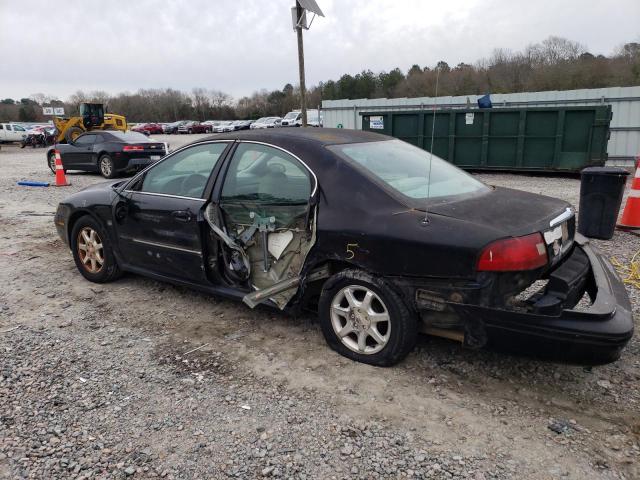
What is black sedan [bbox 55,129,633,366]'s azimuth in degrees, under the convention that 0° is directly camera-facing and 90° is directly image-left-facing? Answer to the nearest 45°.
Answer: approximately 135°

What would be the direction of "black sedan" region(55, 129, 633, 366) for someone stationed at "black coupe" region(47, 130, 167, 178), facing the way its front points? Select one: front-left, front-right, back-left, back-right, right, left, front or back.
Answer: back-left

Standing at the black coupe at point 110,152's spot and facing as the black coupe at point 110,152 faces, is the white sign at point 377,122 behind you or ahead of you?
behind

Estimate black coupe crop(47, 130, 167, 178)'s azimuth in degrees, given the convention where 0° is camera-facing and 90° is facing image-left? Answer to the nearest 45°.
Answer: approximately 135°

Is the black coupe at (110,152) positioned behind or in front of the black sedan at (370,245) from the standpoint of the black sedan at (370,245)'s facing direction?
in front

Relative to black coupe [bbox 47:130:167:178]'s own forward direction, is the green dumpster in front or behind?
behind

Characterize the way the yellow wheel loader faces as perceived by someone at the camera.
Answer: facing the viewer and to the left of the viewer

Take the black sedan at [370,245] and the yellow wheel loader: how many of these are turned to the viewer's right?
0
